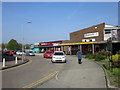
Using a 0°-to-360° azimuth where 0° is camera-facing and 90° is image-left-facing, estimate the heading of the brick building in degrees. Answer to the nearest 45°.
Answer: approximately 45°
